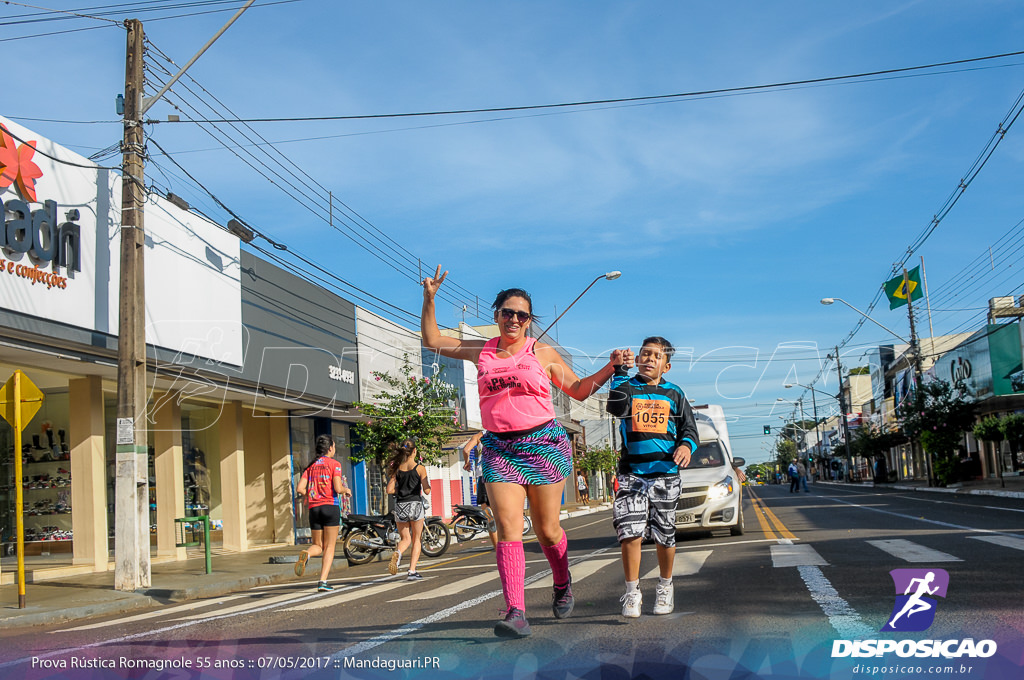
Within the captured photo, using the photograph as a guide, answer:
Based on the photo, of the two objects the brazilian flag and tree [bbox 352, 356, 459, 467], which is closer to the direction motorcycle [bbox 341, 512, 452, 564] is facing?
the brazilian flag

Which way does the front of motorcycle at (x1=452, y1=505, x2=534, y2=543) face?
to the viewer's right

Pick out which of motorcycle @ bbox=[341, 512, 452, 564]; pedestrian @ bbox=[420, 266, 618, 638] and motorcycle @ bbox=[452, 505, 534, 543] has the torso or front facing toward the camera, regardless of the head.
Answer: the pedestrian

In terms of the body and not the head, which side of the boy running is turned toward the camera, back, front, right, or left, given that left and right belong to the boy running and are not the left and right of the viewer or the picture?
front

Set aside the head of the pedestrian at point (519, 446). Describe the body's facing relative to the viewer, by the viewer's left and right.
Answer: facing the viewer

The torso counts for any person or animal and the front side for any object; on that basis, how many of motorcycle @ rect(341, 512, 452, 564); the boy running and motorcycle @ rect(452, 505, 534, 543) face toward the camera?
1

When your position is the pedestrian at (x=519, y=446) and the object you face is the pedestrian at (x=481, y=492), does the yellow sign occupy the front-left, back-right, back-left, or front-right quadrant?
front-left

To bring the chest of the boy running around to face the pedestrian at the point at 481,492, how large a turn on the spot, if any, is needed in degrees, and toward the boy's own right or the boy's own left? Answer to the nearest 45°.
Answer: approximately 180°
